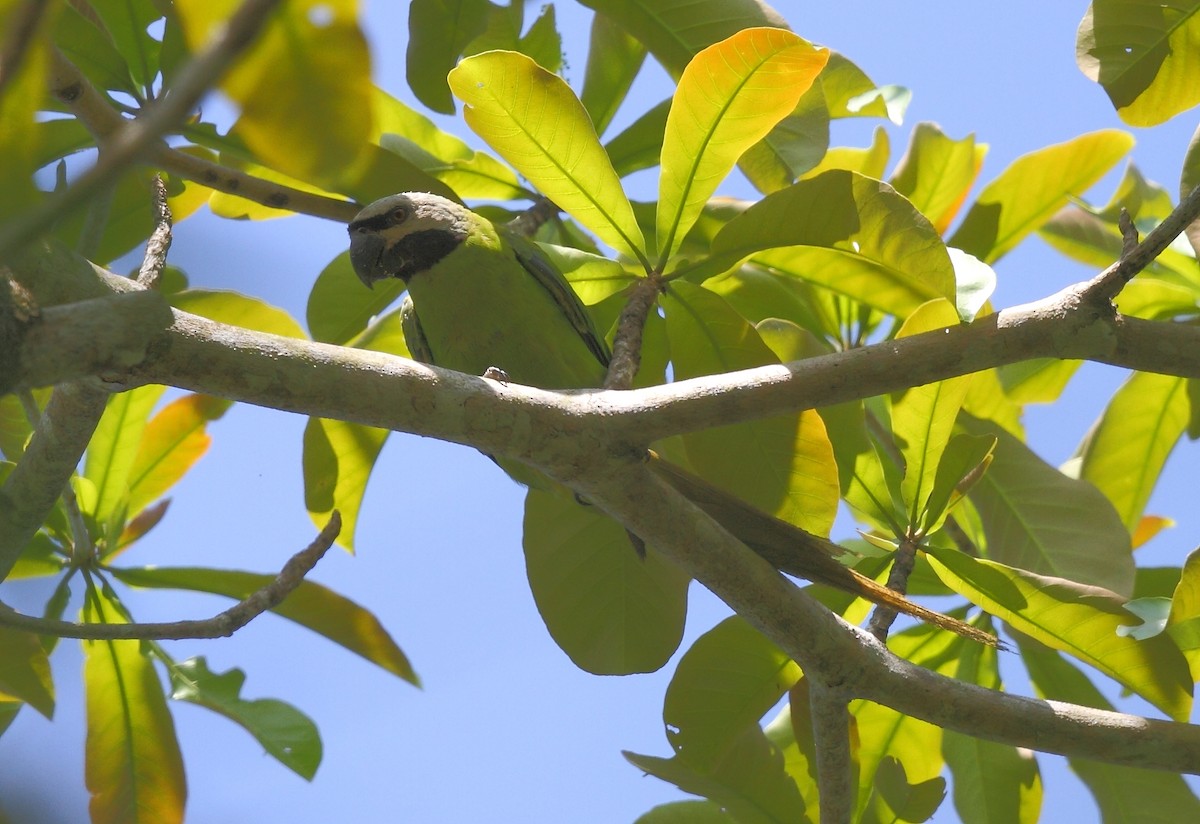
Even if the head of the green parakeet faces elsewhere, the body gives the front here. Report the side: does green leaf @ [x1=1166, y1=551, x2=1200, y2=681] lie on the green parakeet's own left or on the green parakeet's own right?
on the green parakeet's own left

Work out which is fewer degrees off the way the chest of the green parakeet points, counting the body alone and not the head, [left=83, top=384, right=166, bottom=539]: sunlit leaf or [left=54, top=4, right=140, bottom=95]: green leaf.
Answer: the green leaf

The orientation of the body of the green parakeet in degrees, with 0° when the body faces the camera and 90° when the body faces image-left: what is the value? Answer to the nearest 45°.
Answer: approximately 45°

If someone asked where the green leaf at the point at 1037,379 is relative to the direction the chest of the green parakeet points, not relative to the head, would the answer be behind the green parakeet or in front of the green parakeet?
behind

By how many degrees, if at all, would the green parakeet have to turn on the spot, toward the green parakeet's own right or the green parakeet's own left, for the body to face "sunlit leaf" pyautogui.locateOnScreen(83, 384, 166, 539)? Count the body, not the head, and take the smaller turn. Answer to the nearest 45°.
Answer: approximately 45° to the green parakeet's own right

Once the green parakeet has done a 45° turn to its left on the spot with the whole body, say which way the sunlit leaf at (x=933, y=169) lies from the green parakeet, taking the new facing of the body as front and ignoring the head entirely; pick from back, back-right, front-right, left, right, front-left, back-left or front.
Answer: left

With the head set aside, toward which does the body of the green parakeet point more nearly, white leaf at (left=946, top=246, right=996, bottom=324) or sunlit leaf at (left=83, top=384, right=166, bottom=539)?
the sunlit leaf
